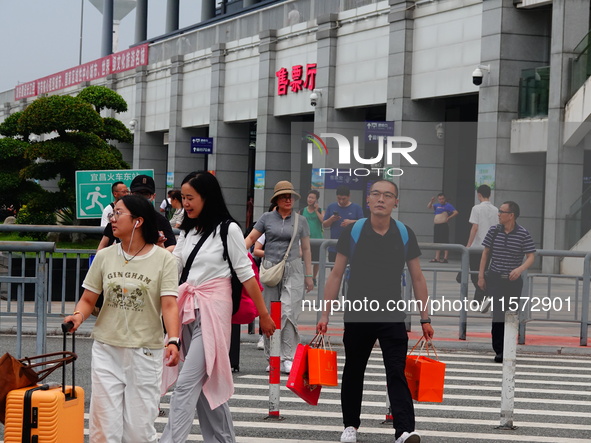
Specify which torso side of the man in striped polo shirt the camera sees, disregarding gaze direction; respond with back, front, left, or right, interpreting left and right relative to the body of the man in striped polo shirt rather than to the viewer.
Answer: front

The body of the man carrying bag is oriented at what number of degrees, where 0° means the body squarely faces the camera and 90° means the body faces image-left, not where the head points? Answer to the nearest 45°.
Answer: approximately 0°

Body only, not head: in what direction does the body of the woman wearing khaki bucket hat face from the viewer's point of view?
toward the camera

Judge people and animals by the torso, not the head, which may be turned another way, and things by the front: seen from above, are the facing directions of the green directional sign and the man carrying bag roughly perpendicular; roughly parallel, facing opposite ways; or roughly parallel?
roughly parallel

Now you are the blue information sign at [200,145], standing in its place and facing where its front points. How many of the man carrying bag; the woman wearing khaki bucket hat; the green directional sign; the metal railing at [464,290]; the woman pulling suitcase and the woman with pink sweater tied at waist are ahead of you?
6

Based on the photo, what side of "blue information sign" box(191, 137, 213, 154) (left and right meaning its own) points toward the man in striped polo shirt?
front

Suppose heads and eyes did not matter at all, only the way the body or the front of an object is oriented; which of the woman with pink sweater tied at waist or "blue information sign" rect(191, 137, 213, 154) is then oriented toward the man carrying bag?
the blue information sign

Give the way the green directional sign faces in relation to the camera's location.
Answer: facing the viewer

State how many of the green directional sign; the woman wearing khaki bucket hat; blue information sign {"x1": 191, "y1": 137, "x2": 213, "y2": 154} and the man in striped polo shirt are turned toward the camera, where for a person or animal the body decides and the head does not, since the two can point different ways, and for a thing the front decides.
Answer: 4

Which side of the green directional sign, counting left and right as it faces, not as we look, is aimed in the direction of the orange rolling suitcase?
front

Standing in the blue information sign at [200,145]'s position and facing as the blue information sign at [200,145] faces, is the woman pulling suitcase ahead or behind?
ahead
